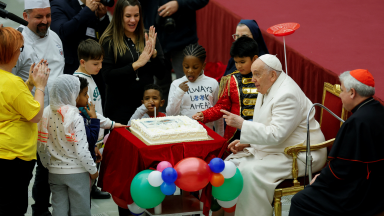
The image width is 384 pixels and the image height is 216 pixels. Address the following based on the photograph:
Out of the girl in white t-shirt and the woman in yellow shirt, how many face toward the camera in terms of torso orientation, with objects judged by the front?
1

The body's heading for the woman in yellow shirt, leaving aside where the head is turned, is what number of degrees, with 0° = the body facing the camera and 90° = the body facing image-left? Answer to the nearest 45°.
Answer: approximately 225°

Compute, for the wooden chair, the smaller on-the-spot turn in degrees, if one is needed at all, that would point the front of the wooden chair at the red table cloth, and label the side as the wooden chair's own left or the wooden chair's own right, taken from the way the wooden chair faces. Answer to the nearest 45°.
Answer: approximately 45° to the wooden chair's own right

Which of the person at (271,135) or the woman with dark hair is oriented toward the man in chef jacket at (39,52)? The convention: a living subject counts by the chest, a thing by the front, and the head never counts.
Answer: the person

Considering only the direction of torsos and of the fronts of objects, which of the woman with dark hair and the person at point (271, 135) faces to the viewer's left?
the person

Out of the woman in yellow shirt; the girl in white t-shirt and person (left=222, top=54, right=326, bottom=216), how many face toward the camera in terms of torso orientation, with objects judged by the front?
1

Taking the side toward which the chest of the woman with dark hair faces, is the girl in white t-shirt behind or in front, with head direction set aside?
in front

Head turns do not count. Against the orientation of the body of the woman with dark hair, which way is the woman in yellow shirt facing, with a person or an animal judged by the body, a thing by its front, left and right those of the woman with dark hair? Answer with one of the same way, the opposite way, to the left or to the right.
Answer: to the left

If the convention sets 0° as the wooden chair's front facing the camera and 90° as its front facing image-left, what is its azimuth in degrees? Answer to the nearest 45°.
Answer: approximately 45°

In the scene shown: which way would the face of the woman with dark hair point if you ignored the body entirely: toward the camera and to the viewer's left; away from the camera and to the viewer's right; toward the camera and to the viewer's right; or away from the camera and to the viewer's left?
toward the camera and to the viewer's right

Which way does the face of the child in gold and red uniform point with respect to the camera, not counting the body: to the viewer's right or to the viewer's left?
to the viewer's left

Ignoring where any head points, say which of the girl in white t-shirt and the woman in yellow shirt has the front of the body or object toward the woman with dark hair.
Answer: the woman in yellow shirt

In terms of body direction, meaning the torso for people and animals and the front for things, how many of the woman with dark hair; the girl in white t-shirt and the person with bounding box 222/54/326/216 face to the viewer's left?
1

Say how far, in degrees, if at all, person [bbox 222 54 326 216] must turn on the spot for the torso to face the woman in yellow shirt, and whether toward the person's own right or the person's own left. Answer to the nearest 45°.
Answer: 0° — they already face them

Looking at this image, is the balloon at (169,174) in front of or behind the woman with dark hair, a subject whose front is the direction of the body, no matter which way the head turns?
in front

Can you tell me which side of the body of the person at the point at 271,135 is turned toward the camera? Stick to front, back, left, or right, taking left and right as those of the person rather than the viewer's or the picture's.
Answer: left
